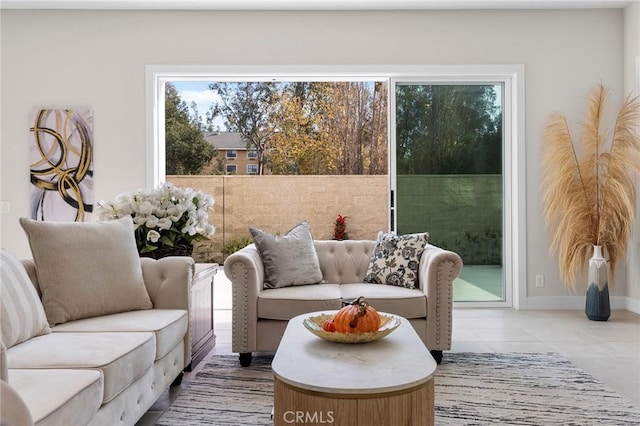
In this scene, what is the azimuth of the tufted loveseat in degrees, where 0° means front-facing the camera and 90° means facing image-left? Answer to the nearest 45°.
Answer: approximately 0°

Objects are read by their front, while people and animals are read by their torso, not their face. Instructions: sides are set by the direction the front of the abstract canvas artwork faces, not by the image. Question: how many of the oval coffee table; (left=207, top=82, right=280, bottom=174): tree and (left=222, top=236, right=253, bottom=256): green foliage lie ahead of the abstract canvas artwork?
1

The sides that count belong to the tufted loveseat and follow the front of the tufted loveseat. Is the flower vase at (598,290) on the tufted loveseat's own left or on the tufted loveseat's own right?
on the tufted loveseat's own left

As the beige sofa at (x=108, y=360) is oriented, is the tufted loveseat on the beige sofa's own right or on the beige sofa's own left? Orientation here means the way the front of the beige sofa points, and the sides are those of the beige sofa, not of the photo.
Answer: on the beige sofa's own left

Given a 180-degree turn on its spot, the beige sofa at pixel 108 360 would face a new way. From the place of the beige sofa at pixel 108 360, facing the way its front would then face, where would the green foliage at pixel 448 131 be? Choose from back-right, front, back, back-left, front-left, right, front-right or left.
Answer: right

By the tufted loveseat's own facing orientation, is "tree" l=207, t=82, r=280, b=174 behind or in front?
behind

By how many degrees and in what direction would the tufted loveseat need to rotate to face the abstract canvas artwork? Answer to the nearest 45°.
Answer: approximately 135° to its right

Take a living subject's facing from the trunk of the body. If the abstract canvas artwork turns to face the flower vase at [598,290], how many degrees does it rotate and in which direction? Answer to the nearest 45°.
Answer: approximately 45° to its left

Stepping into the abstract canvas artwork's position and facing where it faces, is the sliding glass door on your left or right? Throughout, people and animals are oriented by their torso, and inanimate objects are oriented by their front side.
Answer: on your left

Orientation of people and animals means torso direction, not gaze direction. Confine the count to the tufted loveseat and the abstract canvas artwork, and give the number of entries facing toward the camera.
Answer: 2

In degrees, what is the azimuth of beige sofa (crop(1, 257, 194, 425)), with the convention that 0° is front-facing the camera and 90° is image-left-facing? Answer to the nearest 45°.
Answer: approximately 315°
